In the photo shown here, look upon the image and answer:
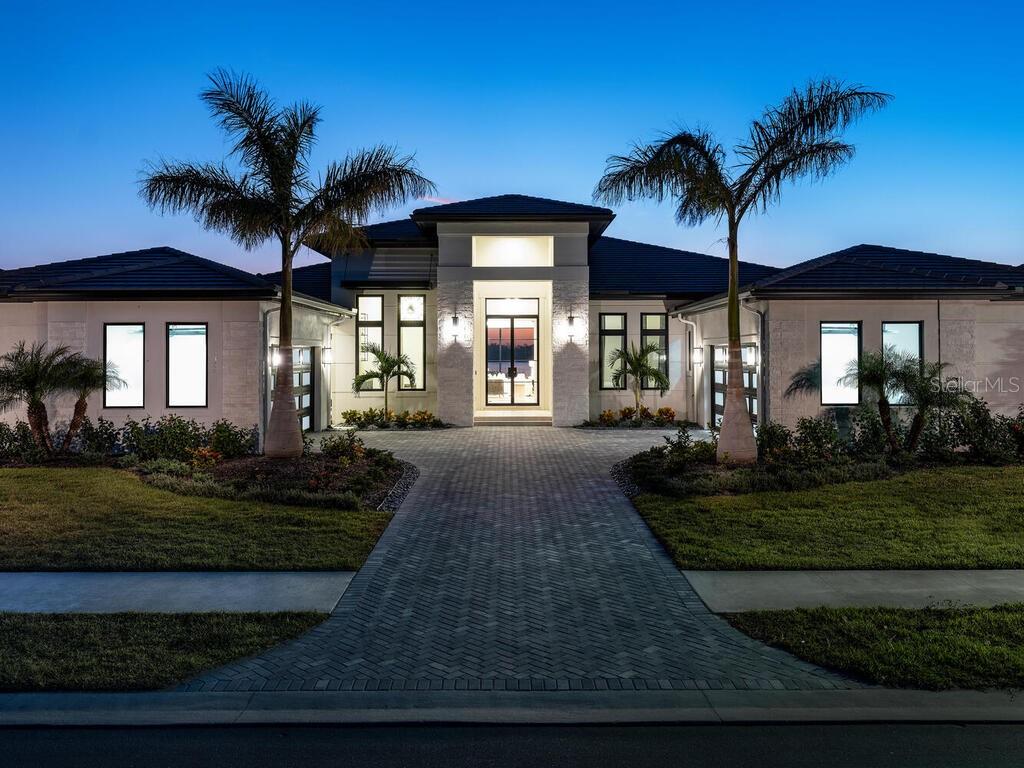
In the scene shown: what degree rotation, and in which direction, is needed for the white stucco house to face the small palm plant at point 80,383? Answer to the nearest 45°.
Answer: approximately 45° to its right

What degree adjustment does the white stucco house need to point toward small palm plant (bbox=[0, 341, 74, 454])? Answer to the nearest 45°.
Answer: approximately 45° to its right

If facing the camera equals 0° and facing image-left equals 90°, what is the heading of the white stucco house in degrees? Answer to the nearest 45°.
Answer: approximately 0°
